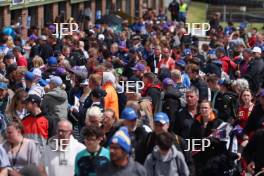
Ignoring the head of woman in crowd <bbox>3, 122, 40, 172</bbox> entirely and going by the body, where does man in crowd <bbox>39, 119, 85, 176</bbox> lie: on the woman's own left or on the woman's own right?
on the woman's own left

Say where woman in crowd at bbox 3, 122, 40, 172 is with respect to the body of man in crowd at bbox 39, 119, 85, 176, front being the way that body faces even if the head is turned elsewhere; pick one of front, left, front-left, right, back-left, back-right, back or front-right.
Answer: right

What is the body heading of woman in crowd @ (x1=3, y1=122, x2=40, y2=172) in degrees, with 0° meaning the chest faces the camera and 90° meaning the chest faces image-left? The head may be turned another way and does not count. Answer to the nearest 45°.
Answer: approximately 45°
